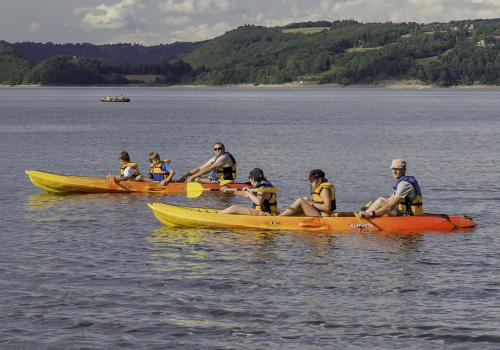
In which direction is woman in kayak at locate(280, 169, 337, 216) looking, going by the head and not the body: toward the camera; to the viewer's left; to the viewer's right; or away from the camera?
to the viewer's left

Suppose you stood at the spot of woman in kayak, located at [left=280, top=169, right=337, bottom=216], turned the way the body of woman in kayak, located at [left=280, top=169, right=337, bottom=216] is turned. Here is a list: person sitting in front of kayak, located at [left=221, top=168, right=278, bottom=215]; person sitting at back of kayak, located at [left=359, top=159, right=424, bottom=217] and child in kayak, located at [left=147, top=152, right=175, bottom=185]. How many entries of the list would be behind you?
1

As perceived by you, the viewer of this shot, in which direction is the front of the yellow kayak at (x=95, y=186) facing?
facing to the left of the viewer

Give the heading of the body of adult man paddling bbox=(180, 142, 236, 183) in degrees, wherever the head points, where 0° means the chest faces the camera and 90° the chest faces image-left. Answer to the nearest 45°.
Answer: approximately 90°

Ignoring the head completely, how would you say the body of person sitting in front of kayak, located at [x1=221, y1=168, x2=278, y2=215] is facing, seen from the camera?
to the viewer's left

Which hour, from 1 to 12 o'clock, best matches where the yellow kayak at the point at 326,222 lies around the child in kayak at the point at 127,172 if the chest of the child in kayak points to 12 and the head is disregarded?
The yellow kayak is roughly at 8 o'clock from the child in kayak.

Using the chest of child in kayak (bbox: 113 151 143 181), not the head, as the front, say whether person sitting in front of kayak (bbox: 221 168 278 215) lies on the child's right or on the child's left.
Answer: on the child's left

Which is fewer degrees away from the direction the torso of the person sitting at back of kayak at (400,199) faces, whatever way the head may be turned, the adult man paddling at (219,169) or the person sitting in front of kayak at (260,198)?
the person sitting in front of kayak

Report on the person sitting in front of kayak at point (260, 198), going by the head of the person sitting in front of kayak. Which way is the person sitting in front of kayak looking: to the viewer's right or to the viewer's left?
to the viewer's left

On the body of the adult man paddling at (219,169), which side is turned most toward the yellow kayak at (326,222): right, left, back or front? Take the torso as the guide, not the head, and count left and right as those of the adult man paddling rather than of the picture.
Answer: left

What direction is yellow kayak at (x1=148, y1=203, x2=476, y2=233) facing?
to the viewer's left

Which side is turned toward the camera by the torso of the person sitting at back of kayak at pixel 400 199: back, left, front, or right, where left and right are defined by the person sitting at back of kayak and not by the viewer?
left
